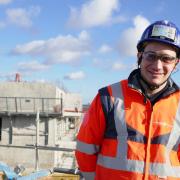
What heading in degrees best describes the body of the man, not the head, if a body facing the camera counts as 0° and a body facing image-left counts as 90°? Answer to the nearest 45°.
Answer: approximately 0°

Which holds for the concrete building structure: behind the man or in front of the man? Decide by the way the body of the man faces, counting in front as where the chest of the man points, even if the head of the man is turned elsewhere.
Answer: behind
